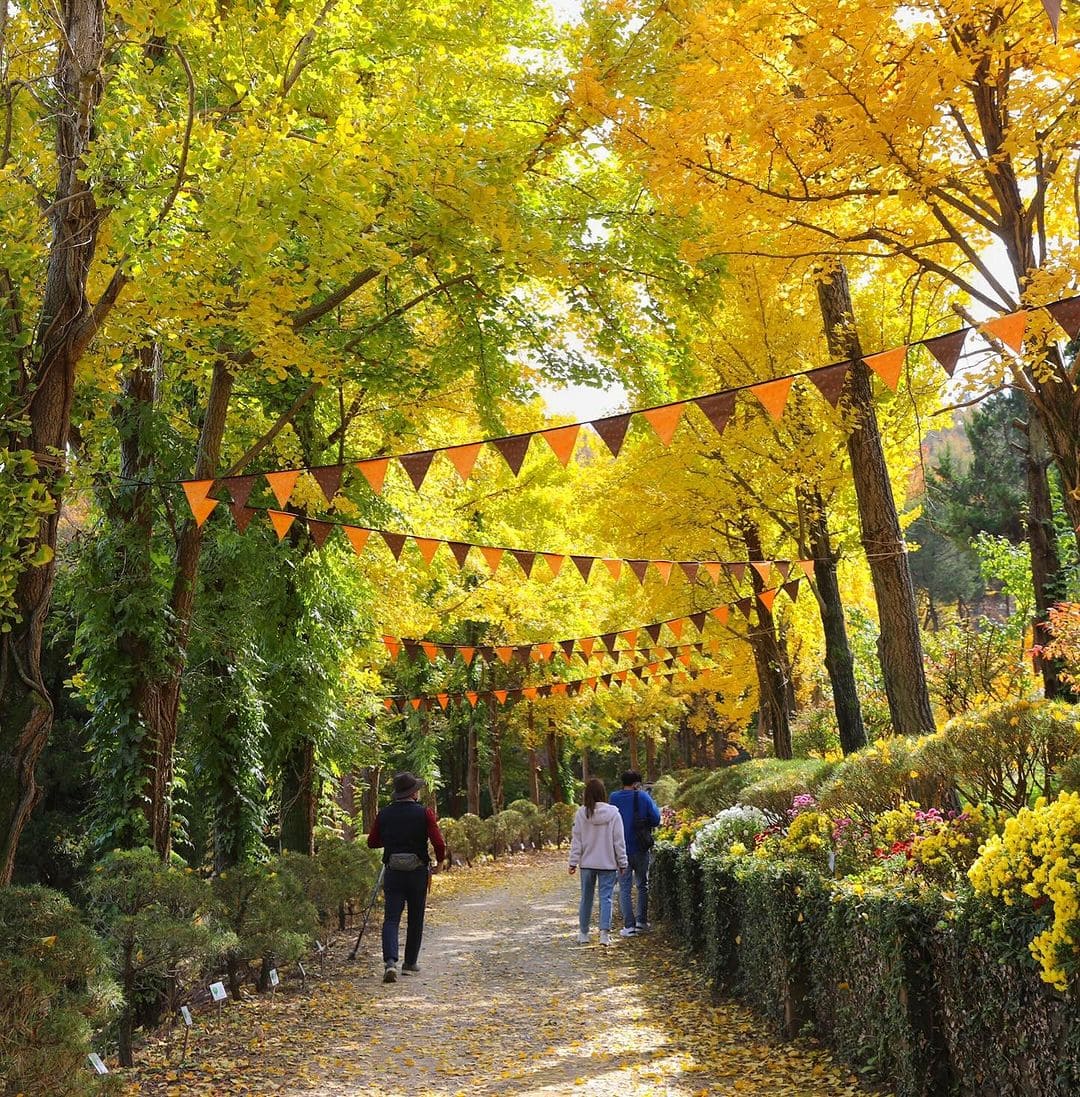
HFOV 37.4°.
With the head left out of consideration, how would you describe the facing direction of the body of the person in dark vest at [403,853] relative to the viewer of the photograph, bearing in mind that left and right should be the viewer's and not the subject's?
facing away from the viewer

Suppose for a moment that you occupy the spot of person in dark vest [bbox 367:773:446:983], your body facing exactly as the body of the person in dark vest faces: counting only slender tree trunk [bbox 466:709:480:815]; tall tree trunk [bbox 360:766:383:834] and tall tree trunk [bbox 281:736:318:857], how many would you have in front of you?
3

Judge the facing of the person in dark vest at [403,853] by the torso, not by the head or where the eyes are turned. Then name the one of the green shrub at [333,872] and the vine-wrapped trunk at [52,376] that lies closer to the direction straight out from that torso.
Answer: the green shrub

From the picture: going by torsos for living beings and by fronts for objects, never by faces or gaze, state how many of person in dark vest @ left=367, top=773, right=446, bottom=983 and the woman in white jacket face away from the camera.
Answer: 2

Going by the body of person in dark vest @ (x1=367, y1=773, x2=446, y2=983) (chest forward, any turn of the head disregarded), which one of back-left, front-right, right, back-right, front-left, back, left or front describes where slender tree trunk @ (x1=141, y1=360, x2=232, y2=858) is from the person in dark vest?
left

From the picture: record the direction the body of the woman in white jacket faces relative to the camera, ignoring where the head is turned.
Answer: away from the camera

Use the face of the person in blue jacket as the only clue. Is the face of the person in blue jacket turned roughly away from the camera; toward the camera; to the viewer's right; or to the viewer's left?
away from the camera
